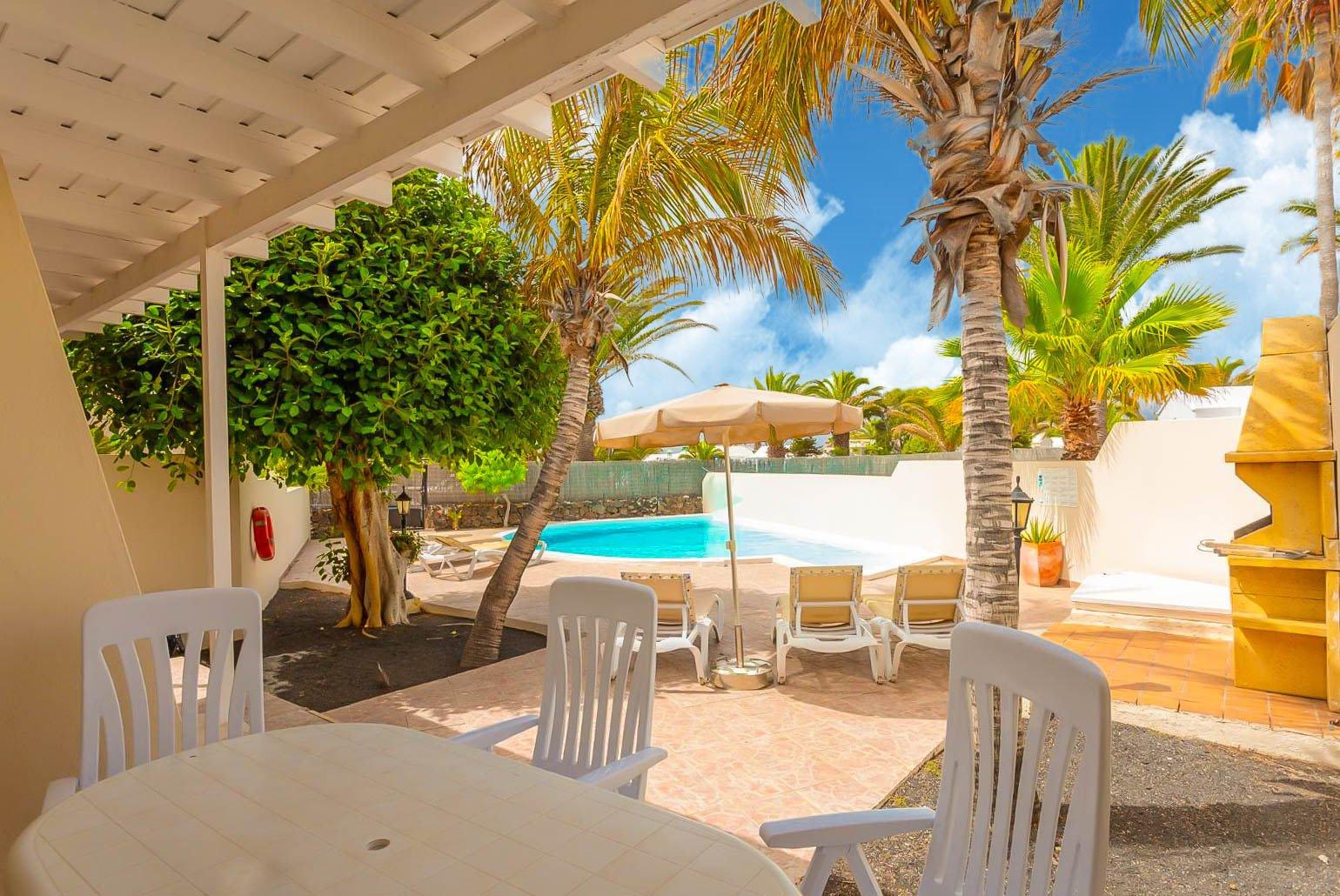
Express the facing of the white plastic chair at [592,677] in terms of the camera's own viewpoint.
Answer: facing the viewer and to the left of the viewer

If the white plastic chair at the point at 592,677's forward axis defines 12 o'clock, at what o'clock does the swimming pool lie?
The swimming pool is roughly at 5 o'clock from the white plastic chair.

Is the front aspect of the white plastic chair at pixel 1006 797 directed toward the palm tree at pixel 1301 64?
no

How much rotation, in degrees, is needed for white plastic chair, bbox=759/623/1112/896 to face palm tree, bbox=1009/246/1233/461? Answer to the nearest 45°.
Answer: approximately 135° to its right

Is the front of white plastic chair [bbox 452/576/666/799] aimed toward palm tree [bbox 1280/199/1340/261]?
no

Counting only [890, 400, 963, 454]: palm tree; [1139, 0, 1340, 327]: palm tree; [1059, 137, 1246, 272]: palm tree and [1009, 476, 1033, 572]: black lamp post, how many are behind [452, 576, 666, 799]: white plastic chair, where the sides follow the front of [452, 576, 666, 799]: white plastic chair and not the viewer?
4

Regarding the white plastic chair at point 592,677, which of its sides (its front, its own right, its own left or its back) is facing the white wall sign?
back

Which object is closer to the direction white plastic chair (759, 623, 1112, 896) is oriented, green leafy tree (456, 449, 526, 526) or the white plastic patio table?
the white plastic patio table

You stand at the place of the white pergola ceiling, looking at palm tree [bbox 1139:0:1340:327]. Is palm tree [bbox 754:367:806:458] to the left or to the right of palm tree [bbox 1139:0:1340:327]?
left

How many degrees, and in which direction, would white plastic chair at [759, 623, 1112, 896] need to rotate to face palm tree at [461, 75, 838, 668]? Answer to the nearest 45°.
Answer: approximately 90° to its right

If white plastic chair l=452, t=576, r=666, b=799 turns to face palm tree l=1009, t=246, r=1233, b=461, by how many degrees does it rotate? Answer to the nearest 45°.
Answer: approximately 180°

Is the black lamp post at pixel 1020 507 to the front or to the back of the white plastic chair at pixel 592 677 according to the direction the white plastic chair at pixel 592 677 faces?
to the back
